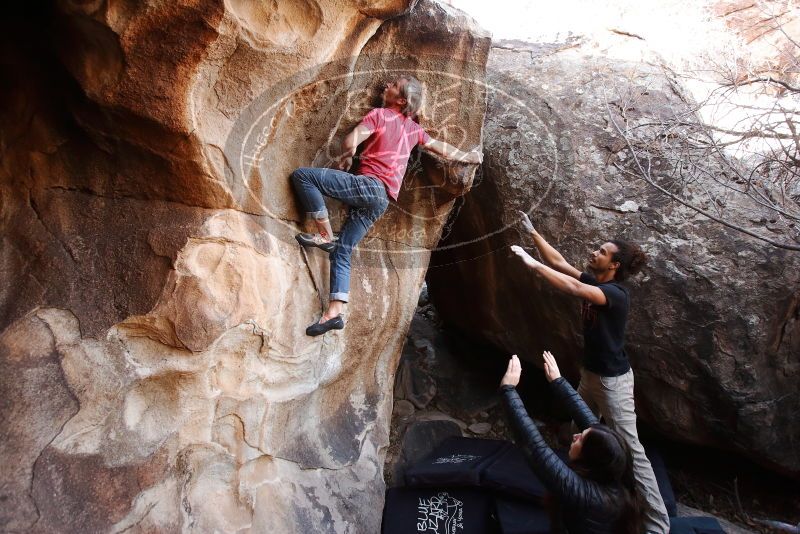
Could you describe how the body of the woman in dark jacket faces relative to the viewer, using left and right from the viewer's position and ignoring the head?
facing away from the viewer and to the left of the viewer

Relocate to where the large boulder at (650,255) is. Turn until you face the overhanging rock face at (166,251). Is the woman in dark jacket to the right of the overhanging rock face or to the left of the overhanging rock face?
left

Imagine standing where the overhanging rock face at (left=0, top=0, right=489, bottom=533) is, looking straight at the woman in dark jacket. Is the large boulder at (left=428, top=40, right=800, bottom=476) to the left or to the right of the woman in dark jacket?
left

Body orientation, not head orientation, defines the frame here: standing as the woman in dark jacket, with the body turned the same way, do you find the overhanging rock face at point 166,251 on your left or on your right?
on your left
